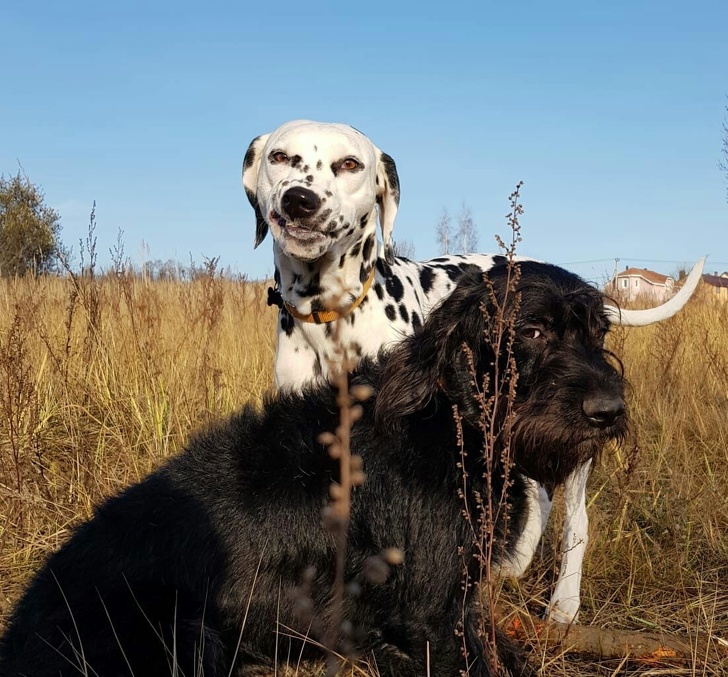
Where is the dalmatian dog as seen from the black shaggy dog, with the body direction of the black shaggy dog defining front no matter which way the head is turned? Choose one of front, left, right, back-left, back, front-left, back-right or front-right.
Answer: left

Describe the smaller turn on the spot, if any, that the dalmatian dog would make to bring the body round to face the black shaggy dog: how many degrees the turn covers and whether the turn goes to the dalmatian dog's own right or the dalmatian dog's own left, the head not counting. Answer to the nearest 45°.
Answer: approximately 45° to the dalmatian dog's own left

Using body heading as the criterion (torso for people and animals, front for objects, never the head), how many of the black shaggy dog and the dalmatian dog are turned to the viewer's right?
1

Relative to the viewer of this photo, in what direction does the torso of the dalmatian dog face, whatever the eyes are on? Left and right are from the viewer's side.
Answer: facing the viewer and to the left of the viewer

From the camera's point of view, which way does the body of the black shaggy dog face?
to the viewer's right
